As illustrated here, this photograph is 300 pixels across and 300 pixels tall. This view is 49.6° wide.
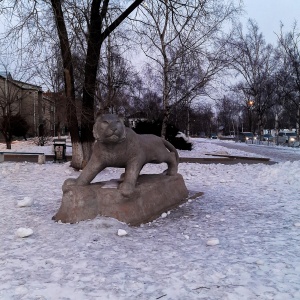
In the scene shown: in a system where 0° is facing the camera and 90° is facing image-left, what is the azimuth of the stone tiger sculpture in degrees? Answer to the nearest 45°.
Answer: approximately 45°

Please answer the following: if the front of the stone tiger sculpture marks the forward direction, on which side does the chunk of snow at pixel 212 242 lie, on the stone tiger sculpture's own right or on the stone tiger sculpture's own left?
on the stone tiger sculpture's own left
